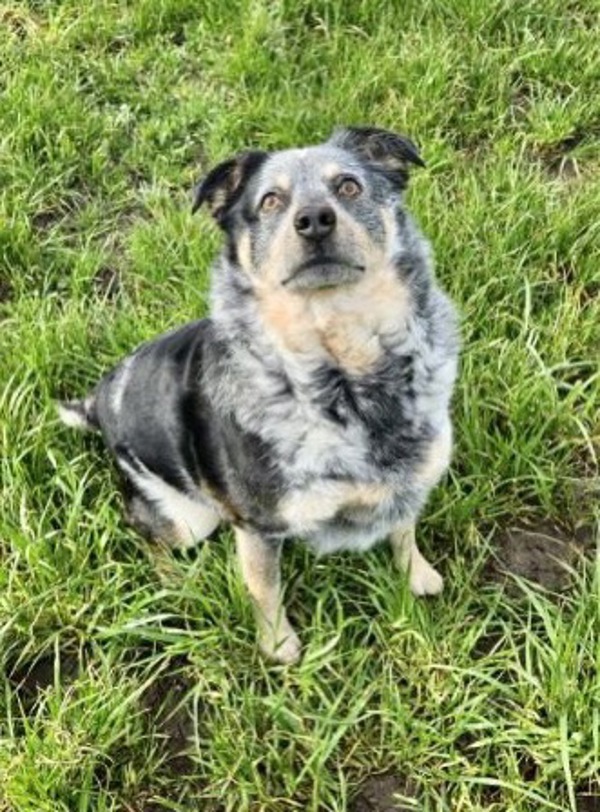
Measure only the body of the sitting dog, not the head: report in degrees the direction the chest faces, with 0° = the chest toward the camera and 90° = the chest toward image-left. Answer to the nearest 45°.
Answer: approximately 315°
